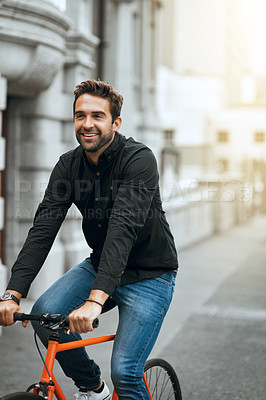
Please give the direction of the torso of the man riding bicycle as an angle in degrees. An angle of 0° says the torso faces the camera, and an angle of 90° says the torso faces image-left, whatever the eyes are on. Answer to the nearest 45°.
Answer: approximately 45°

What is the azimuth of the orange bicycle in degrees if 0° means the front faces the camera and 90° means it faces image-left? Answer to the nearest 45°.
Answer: approximately 45°
